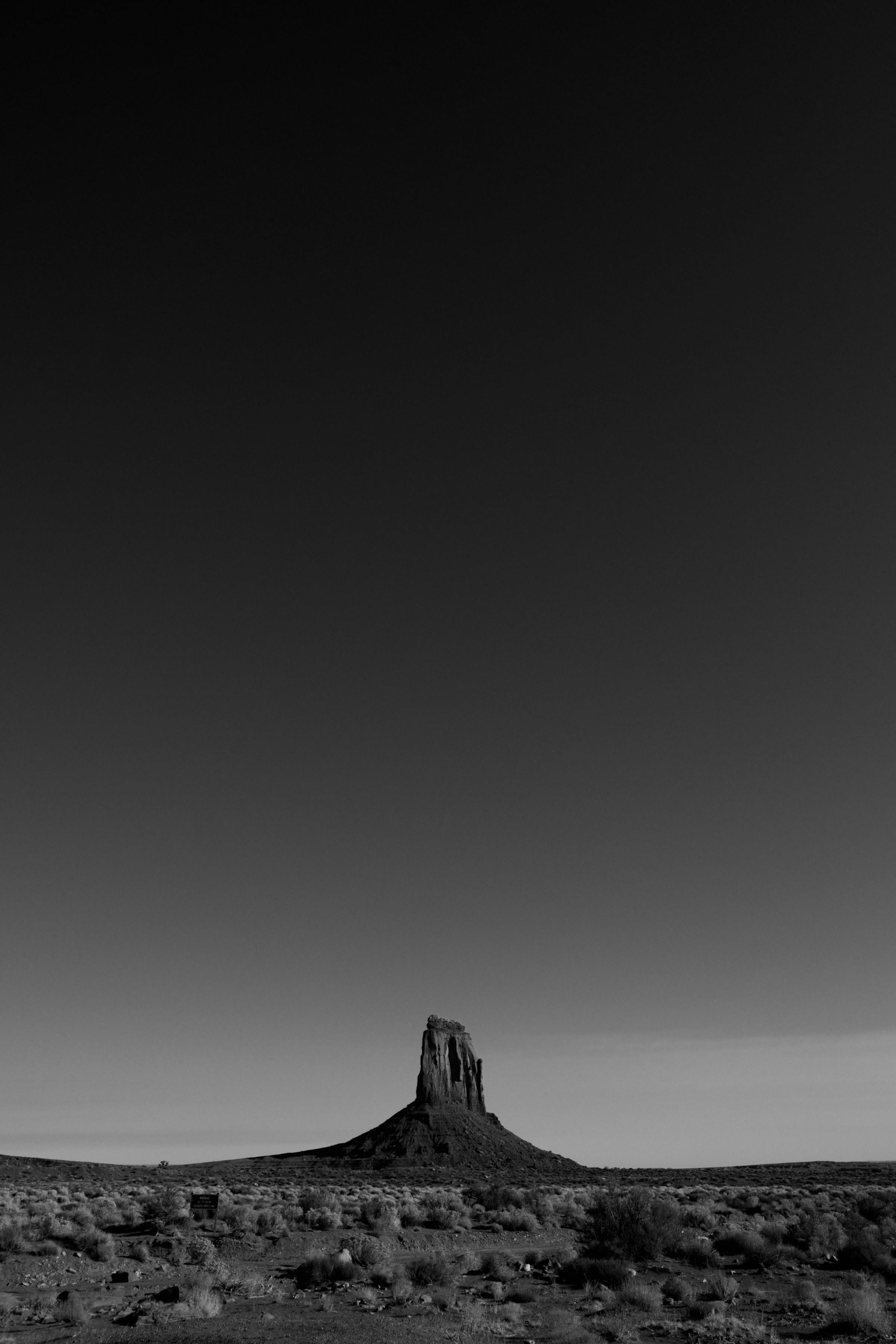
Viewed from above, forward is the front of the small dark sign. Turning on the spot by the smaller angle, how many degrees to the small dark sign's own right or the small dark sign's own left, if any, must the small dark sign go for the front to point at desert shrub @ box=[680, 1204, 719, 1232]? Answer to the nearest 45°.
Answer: approximately 90° to the small dark sign's own left

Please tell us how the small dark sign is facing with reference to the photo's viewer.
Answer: facing the viewer

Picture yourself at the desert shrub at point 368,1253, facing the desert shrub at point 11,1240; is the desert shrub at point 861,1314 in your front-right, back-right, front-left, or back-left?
back-left

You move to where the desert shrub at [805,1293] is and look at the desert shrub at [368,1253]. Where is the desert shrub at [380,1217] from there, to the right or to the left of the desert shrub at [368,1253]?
right

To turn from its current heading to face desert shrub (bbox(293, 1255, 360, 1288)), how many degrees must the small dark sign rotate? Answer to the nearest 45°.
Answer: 0° — it already faces it

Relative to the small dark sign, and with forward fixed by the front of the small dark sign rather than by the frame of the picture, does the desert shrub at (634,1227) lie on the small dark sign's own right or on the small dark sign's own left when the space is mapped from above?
on the small dark sign's own left

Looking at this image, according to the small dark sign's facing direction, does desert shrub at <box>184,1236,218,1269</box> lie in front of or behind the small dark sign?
in front

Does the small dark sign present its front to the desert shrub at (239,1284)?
yes

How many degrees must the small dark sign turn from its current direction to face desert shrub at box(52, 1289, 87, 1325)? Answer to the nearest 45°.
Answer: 0° — it already faces it

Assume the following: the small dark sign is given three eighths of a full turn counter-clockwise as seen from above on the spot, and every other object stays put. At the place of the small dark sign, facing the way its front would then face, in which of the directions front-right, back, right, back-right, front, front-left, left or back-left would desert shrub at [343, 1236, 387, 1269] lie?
right

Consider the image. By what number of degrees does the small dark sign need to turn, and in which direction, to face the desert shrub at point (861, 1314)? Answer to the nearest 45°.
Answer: approximately 45° to its left

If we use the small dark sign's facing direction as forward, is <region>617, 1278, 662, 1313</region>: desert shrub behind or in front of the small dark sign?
in front

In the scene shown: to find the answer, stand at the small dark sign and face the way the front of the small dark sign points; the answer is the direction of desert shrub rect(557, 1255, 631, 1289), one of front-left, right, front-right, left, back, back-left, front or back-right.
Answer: front-left

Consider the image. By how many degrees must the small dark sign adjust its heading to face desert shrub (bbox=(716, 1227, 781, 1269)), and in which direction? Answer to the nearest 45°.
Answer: approximately 90° to its left

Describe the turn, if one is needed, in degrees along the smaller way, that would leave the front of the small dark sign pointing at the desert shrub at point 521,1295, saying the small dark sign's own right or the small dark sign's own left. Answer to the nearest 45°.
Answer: approximately 45° to the small dark sign's own left

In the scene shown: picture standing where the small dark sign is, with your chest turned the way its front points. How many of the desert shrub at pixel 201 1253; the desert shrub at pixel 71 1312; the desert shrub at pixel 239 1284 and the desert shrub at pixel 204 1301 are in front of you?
4
